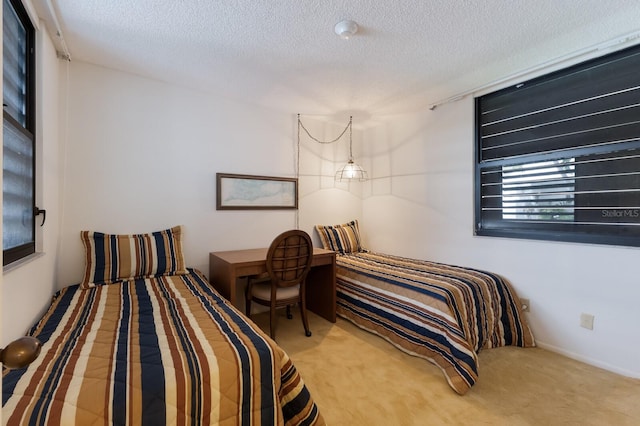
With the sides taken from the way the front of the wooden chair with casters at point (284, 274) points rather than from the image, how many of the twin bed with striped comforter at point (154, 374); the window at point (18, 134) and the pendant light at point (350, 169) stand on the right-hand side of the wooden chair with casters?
1

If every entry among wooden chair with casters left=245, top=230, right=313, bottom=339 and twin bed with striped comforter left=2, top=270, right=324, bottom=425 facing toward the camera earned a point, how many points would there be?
1

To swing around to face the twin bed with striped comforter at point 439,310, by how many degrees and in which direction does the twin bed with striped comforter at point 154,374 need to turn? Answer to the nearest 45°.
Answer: approximately 90° to its left

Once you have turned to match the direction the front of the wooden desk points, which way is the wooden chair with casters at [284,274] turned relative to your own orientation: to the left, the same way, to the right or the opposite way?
the opposite way

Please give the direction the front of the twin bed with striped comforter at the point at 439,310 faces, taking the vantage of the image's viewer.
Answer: facing the viewer and to the right of the viewer

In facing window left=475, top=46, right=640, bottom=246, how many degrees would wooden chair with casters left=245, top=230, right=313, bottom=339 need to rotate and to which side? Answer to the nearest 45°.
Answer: approximately 135° to its right

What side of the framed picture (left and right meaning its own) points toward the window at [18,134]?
right

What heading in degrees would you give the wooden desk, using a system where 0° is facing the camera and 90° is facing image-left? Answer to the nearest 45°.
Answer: approximately 315°

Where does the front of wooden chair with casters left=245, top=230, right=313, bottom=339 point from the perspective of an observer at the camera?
facing away from the viewer and to the left of the viewer
